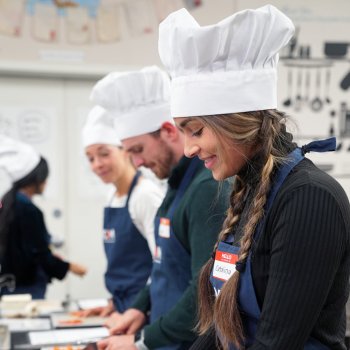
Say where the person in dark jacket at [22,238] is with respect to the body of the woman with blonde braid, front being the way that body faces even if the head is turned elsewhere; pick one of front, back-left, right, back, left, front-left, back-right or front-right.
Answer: right

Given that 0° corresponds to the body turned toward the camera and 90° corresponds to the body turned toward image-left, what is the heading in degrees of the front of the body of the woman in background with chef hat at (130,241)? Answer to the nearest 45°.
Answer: approximately 45°

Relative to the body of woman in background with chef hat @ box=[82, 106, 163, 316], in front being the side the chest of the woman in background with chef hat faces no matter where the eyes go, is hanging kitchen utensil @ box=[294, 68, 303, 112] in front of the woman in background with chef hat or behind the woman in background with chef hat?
behind

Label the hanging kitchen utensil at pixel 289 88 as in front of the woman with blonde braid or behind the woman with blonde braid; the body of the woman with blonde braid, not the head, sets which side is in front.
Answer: behind

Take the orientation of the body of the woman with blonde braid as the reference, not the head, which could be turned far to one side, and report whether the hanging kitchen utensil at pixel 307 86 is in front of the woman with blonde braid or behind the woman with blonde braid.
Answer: behind

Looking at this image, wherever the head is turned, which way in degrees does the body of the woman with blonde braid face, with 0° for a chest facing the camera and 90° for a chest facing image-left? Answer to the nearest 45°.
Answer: approximately 45°

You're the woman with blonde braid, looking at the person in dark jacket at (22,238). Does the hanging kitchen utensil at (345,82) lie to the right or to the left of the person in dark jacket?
right

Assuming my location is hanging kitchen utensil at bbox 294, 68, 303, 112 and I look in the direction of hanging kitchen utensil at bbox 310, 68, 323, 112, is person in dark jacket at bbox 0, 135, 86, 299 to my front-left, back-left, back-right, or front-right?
back-right

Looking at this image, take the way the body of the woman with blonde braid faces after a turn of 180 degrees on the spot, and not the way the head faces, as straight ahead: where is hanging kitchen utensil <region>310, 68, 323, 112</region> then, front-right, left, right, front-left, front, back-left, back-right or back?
front-left

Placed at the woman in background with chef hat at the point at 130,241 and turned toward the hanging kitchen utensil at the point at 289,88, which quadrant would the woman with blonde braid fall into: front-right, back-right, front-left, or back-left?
back-right

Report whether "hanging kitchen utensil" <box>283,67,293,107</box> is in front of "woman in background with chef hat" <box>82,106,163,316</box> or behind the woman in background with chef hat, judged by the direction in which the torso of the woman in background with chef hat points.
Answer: behind

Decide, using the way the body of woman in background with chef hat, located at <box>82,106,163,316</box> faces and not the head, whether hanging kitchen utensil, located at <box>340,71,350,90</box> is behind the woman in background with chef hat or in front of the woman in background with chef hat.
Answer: behind

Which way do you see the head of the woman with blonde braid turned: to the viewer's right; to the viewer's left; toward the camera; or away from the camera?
to the viewer's left

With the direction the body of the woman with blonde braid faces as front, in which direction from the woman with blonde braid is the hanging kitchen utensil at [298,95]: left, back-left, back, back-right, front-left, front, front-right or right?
back-right
